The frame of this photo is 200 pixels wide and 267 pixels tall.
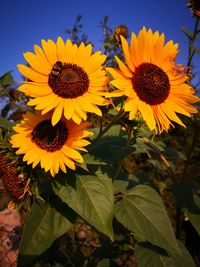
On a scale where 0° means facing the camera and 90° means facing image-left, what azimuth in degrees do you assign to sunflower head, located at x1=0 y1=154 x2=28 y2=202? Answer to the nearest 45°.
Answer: approximately 45°
